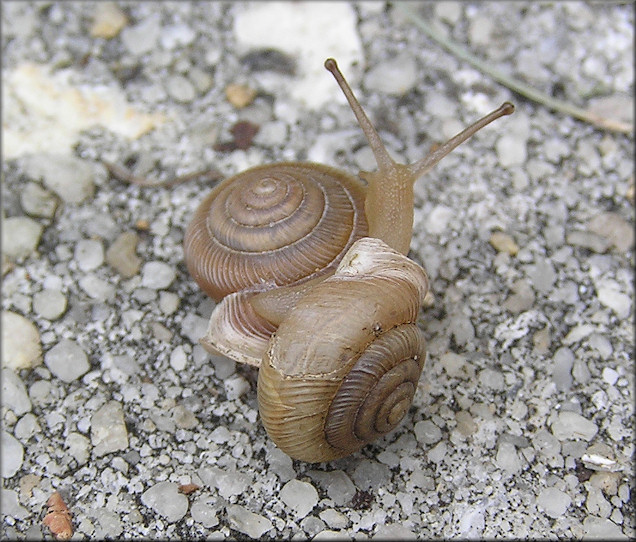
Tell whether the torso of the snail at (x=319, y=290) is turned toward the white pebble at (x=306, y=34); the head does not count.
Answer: yes

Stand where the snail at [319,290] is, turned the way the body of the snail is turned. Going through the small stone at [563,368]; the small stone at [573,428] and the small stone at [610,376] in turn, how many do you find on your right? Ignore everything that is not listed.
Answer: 3

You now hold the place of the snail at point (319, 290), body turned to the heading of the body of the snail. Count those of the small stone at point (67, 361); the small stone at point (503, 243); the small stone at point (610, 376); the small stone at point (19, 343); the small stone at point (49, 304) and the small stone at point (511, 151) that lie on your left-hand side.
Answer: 3

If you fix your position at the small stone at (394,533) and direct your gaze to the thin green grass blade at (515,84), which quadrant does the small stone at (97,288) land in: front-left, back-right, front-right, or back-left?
front-left

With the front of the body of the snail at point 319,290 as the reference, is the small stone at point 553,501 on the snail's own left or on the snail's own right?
on the snail's own right

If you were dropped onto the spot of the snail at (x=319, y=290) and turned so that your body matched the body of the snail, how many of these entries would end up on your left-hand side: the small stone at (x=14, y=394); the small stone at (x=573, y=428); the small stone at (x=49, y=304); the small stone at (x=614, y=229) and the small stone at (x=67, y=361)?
3

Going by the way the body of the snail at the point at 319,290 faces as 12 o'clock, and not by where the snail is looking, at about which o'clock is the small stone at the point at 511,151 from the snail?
The small stone is roughly at 1 o'clock from the snail.

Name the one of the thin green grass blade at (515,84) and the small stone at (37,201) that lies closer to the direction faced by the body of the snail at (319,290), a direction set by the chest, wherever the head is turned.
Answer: the thin green grass blade
